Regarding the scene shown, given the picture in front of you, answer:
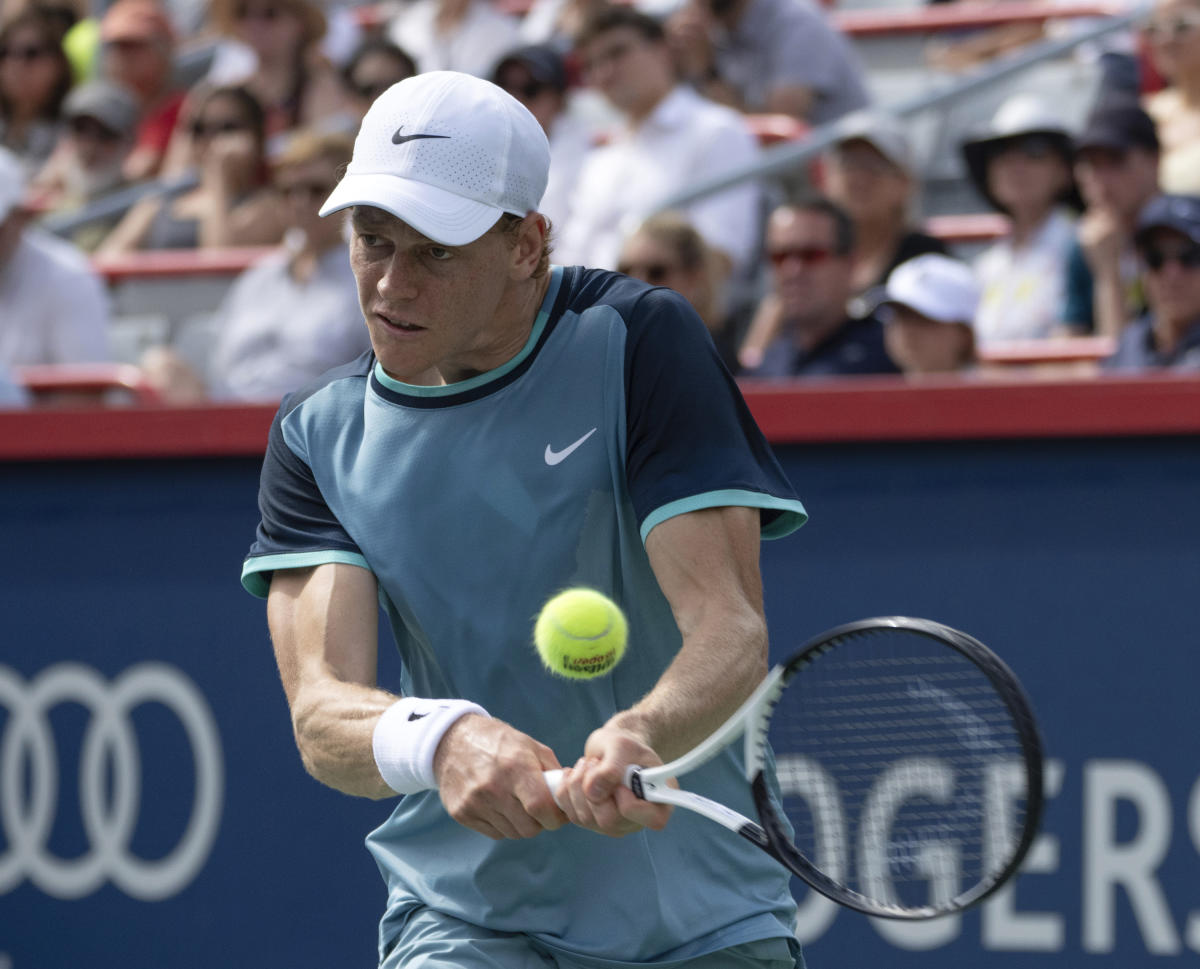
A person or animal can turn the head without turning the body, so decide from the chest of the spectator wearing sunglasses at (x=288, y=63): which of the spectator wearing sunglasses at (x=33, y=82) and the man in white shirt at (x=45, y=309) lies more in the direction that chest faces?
the man in white shirt

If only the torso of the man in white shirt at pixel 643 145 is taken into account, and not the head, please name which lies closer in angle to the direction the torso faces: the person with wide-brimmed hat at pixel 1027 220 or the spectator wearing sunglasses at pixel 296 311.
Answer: the spectator wearing sunglasses

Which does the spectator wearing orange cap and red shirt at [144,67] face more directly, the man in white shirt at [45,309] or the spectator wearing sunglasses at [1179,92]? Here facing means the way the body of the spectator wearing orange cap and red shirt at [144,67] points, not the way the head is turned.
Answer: the man in white shirt

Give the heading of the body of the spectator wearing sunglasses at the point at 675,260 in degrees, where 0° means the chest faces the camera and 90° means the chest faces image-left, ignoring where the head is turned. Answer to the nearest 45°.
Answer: approximately 45°

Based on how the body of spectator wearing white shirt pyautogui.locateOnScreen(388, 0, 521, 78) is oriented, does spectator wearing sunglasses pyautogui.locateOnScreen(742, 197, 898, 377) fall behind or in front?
in front

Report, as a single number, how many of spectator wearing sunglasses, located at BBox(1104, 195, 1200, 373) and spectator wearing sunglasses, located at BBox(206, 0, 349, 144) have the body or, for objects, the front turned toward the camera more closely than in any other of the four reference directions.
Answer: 2

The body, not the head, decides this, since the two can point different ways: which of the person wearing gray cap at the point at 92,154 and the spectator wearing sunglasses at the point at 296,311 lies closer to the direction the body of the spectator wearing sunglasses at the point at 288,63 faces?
the spectator wearing sunglasses

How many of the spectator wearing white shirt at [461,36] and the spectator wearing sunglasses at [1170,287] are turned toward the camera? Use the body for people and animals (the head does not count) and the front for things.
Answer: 2

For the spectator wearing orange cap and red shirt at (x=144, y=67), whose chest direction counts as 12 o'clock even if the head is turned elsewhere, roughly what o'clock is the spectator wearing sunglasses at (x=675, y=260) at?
the spectator wearing sunglasses at (x=675, y=260) is roughly at 10 o'clock from the spectator wearing orange cap and red shirt at (x=144, y=67).

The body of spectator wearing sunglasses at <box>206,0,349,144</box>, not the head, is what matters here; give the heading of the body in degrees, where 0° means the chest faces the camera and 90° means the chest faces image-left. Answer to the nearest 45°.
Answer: approximately 0°

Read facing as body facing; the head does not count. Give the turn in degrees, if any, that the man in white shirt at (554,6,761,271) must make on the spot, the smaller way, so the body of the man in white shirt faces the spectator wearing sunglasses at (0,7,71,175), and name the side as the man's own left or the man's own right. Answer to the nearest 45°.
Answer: approximately 90° to the man's own right

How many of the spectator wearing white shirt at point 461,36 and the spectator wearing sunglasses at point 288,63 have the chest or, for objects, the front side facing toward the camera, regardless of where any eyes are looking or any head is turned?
2
